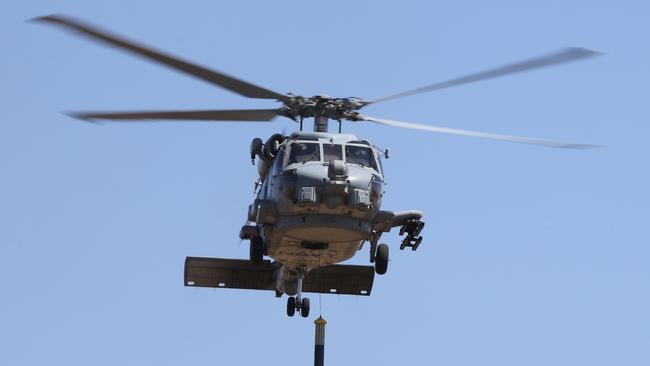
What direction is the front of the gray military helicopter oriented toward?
toward the camera
